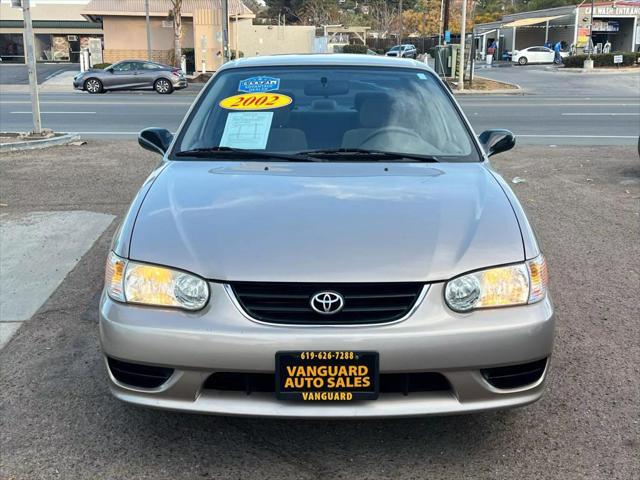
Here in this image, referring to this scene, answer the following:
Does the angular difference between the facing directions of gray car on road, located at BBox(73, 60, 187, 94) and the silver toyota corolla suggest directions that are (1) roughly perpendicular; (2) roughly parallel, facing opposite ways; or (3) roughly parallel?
roughly perpendicular

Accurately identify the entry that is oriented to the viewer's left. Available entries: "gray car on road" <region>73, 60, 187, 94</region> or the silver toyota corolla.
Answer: the gray car on road

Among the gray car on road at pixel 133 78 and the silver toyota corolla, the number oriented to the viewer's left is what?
1

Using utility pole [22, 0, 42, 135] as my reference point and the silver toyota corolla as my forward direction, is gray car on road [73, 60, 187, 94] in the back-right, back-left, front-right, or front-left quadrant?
back-left

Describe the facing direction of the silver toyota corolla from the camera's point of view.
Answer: facing the viewer

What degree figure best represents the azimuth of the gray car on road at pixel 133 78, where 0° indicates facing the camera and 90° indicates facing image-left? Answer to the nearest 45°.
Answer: approximately 90°

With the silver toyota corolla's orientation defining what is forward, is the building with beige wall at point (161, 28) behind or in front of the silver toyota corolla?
behind

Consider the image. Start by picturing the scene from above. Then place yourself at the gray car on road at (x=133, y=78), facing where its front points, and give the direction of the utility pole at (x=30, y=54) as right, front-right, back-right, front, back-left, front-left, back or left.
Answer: left

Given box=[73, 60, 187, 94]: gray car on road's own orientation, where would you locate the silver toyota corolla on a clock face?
The silver toyota corolla is roughly at 9 o'clock from the gray car on road.
